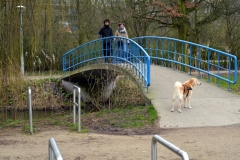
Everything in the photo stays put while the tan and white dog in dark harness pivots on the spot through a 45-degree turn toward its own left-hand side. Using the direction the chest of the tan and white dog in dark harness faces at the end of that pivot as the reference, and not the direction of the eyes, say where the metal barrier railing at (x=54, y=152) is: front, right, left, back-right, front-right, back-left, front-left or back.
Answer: back

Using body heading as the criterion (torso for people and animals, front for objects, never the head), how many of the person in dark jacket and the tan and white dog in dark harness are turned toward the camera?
1

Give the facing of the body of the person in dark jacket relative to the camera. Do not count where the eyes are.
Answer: toward the camera

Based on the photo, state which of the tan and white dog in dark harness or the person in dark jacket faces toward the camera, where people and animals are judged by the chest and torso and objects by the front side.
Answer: the person in dark jacket

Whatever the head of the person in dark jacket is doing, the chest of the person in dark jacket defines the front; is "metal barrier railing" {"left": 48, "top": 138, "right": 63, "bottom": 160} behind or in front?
in front

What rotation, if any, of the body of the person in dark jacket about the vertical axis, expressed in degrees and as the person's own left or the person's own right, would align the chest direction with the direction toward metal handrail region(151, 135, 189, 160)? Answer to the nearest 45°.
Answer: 0° — they already face it

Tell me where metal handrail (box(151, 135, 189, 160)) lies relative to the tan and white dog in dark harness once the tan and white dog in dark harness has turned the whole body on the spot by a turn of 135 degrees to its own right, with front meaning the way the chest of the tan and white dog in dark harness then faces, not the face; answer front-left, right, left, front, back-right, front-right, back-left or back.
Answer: front

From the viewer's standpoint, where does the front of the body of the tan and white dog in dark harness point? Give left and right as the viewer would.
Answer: facing away from the viewer and to the right of the viewer
